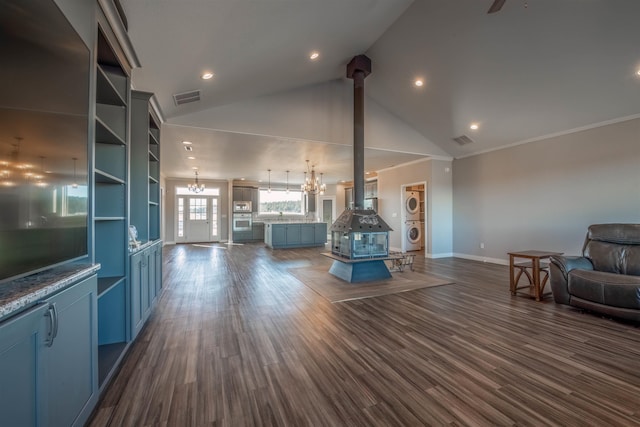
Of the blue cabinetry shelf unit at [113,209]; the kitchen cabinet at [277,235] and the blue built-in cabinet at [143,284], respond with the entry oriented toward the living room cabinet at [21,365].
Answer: the kitchen cabinet at [277,235]

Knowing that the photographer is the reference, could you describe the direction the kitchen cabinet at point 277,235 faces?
facing the viewer

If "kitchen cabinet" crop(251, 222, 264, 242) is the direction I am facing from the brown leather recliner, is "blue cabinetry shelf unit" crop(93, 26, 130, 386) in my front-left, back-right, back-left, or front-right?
front-left

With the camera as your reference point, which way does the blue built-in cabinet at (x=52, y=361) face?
facing the viewer and to the right of the viewer

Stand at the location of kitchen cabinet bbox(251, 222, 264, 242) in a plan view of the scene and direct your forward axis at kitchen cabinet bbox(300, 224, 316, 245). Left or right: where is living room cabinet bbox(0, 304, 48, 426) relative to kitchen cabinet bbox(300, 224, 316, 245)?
right

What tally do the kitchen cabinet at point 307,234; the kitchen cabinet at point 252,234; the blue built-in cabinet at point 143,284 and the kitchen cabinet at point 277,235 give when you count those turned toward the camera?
3

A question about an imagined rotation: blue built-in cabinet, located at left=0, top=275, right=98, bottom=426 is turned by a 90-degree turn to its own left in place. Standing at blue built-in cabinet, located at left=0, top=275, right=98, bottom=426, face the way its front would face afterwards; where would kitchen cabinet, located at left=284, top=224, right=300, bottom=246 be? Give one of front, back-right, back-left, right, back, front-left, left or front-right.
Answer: front

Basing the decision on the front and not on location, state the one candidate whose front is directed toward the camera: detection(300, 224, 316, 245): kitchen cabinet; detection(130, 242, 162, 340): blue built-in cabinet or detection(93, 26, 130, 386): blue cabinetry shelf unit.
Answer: the kitchen cabinet

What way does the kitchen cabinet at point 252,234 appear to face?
toward the camera

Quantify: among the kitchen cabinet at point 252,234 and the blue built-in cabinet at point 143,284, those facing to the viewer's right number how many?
1

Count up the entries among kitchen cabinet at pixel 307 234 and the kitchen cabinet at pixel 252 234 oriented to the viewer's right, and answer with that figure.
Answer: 0

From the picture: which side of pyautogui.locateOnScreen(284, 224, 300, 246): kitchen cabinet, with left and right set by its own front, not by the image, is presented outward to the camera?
front

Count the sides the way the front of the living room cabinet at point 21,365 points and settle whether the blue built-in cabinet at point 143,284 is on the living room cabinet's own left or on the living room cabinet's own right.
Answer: on the living room cabinet's own left

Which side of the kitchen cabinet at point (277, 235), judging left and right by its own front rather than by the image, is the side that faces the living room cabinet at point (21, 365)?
front

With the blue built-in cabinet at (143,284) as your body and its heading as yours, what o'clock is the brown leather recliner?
The brown leather recliner is roughly at 1 o'clock from the blue built-in cabinet.

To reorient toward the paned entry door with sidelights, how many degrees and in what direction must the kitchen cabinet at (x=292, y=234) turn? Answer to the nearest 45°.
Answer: approximately 135° to its right
